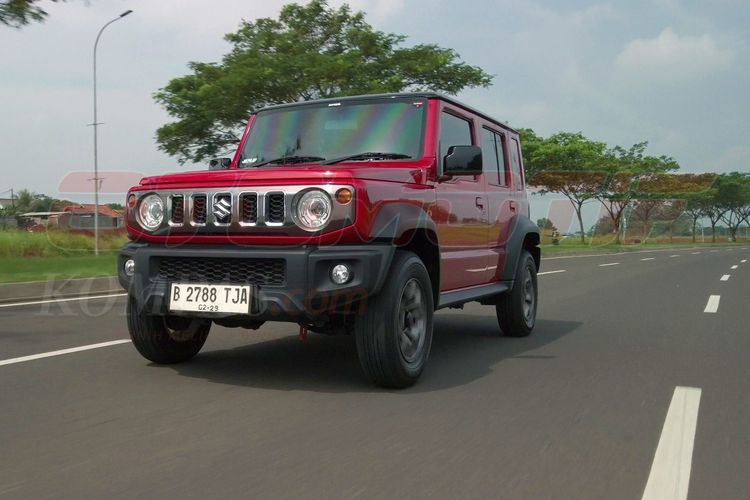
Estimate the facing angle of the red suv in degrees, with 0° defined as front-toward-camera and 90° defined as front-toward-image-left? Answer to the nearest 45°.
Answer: approximately 45°

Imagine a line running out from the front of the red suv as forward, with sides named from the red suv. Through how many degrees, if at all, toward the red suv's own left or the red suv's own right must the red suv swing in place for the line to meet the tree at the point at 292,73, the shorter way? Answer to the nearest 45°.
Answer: approximately 135° to the red suv's own right

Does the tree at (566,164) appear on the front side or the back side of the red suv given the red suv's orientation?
on the back side

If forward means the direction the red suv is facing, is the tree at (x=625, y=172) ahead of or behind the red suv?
behind

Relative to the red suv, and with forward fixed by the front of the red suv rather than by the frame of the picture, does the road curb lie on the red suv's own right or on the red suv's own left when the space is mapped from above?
on the red suv's own right
